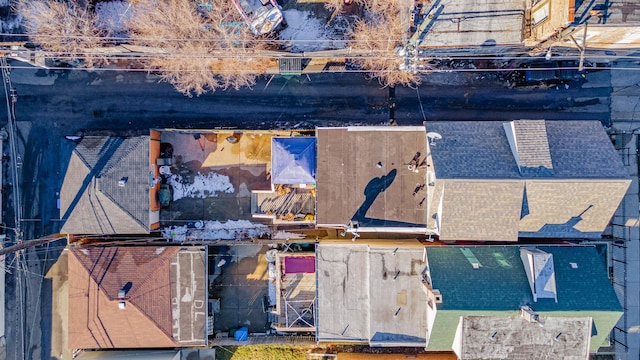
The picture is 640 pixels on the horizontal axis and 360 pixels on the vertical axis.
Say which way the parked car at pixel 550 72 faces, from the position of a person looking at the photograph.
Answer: facing to the left of the viewer

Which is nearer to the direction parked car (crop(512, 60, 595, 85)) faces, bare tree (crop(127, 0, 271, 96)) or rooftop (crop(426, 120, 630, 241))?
the bare tree

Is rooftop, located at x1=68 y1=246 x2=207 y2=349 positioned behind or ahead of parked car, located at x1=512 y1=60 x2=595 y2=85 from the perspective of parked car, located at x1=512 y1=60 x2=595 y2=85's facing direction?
ahead

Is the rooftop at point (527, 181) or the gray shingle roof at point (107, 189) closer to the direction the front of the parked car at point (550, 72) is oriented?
the gray shingle roof

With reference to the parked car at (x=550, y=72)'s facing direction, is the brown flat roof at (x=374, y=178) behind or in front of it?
in front
